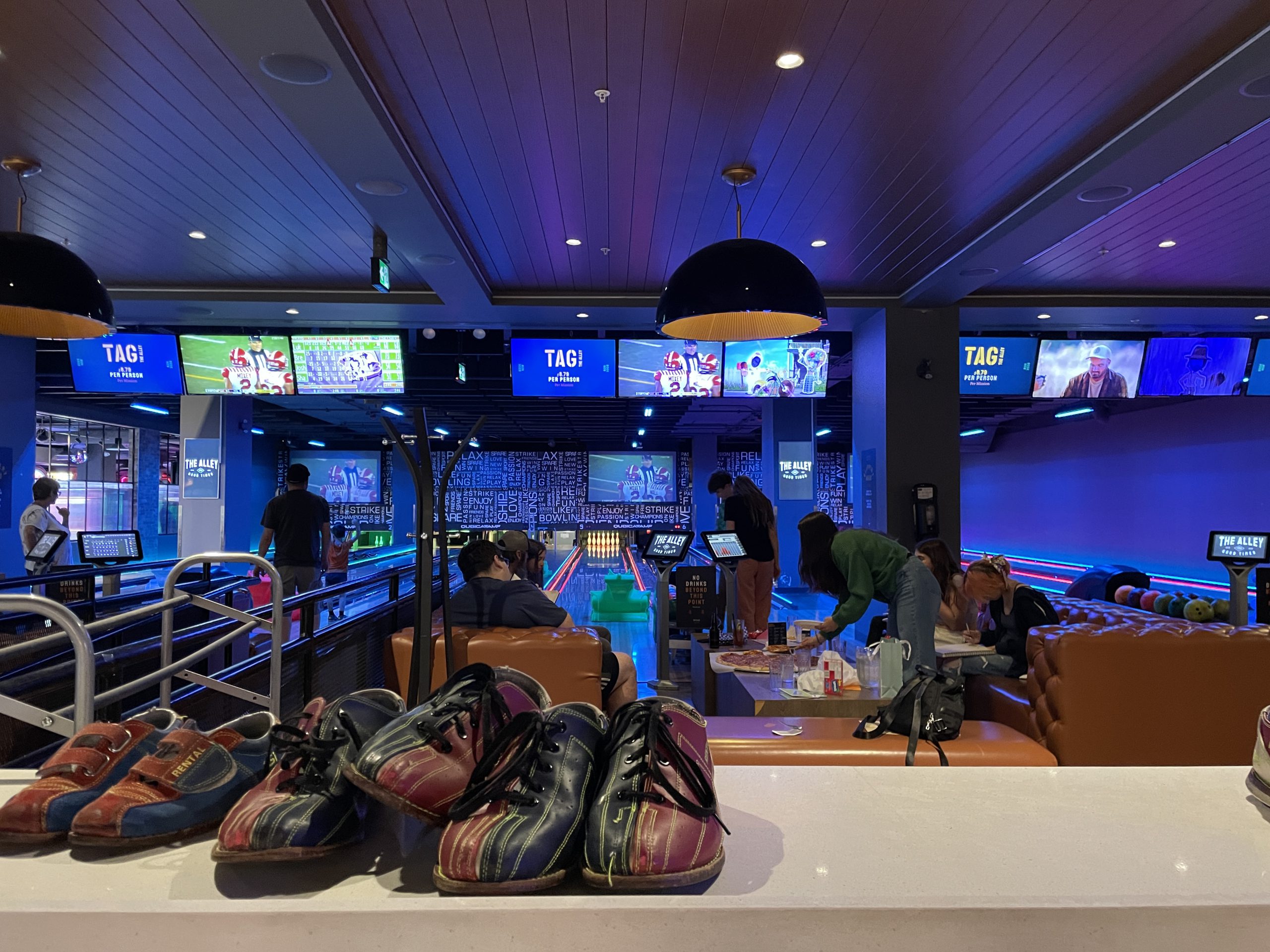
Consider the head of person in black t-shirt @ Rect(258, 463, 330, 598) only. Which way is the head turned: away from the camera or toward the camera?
away from the camera

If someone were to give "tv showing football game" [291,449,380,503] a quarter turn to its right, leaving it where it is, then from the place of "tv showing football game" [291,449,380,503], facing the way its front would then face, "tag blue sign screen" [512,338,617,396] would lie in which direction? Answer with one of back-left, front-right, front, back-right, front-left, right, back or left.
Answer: left

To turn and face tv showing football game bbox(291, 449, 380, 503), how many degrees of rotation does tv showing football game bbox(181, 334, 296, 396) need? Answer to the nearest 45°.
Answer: approximately 180°

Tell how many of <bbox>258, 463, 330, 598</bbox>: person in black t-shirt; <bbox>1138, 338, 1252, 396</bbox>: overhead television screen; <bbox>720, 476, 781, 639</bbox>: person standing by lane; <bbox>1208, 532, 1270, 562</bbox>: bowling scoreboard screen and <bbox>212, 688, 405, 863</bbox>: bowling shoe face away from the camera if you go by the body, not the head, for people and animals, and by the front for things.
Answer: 2

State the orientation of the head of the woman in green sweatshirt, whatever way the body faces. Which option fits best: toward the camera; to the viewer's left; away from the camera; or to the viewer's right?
to the viewer's left

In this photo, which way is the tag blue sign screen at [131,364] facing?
toward the camera

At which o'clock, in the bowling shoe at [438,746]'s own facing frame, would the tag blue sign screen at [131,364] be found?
The tag blue sign screen is roughly at 4 o'clock from the bowling shoe.

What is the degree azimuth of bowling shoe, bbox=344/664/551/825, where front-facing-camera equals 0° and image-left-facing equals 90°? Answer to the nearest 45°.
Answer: approximately 45°

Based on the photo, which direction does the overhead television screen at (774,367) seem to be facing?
toward the camera

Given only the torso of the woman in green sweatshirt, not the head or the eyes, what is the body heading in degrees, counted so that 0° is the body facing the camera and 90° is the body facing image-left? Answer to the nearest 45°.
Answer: approximately 90°

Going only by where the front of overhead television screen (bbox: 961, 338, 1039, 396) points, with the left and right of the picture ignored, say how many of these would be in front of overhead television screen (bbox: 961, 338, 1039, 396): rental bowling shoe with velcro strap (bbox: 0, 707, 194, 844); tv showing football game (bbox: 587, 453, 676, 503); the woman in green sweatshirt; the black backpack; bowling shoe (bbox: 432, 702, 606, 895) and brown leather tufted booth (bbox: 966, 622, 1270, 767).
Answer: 5

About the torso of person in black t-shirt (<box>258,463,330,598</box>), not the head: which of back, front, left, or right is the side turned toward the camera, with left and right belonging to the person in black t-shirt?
back

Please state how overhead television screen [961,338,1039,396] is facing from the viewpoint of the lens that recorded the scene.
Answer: facing the viewer

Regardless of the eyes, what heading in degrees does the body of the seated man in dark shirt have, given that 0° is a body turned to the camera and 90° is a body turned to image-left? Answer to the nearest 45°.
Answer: approximately 225°

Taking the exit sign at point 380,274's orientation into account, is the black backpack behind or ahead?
ahead

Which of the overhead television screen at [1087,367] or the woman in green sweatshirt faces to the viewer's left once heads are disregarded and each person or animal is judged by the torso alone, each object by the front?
the woman in green sweatshirt

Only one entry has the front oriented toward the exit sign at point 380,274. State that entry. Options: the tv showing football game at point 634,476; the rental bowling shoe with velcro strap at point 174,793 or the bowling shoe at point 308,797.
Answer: the tv showing football game
